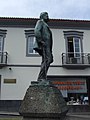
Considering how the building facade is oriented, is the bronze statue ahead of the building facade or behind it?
ahead

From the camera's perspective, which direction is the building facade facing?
toward the camera
